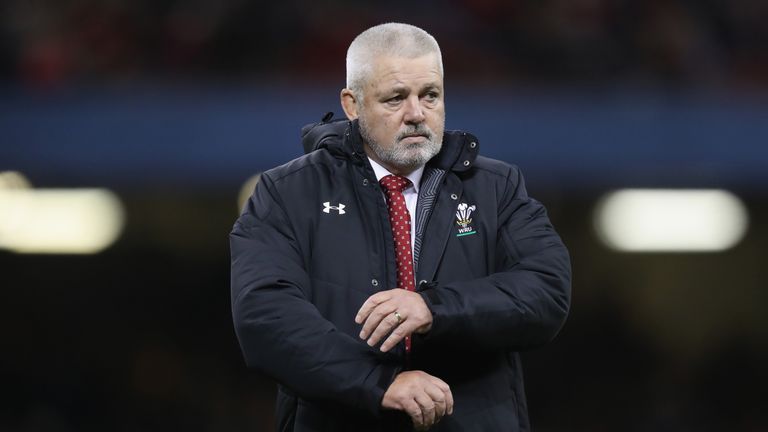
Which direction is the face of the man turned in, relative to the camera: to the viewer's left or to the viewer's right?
to the viewer's right

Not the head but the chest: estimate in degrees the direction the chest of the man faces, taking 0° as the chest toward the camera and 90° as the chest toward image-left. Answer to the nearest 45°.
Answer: approximately 0°
